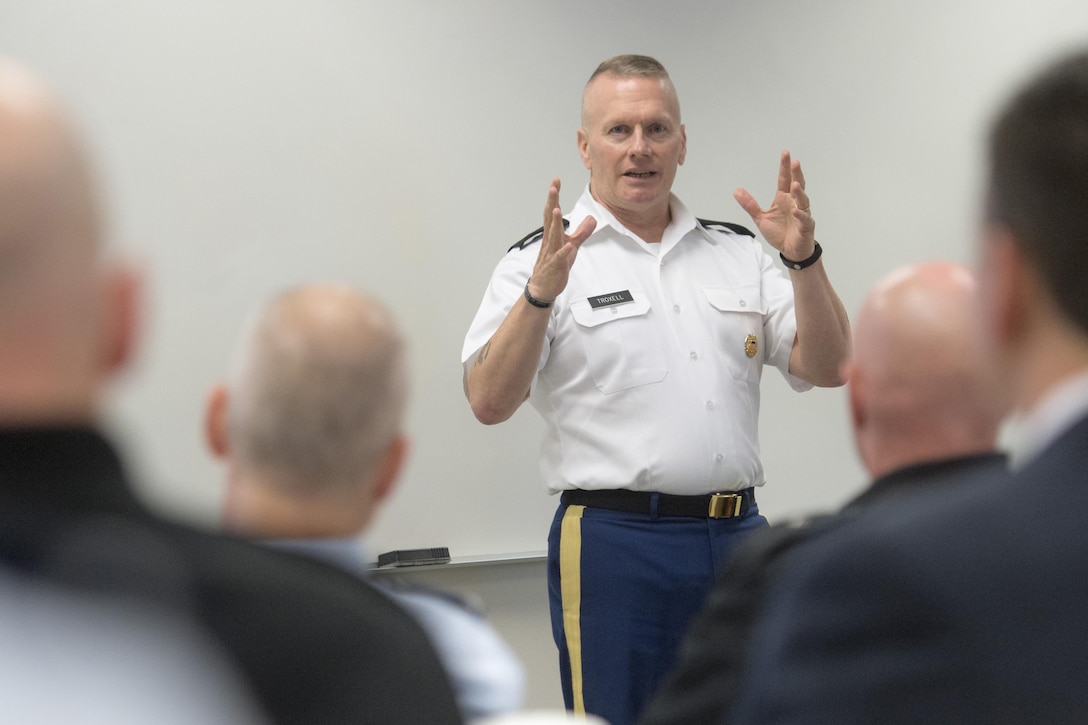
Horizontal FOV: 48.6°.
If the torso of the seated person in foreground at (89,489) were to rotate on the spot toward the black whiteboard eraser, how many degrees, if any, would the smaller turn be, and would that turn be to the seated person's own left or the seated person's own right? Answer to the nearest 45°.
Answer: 0° — they already face it

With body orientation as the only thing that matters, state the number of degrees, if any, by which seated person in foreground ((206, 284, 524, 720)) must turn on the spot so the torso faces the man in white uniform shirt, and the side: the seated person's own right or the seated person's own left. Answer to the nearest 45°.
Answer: approximately 45° to the seated person's own right

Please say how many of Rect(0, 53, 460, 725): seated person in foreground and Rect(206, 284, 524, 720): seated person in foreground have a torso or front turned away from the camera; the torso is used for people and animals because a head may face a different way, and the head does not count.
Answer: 2

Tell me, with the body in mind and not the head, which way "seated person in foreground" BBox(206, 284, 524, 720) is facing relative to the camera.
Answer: away from the camera

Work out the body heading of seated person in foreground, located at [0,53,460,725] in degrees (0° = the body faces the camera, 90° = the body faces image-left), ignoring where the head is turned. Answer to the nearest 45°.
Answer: approximately 180°

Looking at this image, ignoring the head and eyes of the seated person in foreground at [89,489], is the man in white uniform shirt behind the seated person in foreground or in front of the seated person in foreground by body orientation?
in front

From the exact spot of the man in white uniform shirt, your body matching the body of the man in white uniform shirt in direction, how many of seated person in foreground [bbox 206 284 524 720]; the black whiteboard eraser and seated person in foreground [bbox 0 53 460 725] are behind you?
1

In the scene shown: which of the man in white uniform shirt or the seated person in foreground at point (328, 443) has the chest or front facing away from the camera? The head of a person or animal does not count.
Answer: the seated person in foreground

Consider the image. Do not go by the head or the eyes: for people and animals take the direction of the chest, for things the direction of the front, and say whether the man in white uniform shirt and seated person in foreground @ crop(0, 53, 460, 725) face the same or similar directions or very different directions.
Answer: very different directions

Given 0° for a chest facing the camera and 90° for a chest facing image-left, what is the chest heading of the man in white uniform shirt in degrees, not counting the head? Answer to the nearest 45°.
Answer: approximately 315°

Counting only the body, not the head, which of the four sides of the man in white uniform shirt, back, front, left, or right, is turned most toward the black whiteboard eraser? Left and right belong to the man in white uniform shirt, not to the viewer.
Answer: back

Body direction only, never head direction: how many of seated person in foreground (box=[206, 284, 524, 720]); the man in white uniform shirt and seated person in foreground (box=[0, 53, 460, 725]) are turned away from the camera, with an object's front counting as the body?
2

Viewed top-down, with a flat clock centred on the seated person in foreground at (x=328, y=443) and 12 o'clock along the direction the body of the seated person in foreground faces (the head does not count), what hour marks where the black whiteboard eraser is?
The black whiteboard eraser is roughly at 12 o'clock from the seated person in foreground.

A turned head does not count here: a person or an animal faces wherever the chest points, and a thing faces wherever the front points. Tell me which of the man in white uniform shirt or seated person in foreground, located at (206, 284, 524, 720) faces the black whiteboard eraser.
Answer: the seated person in foreground
